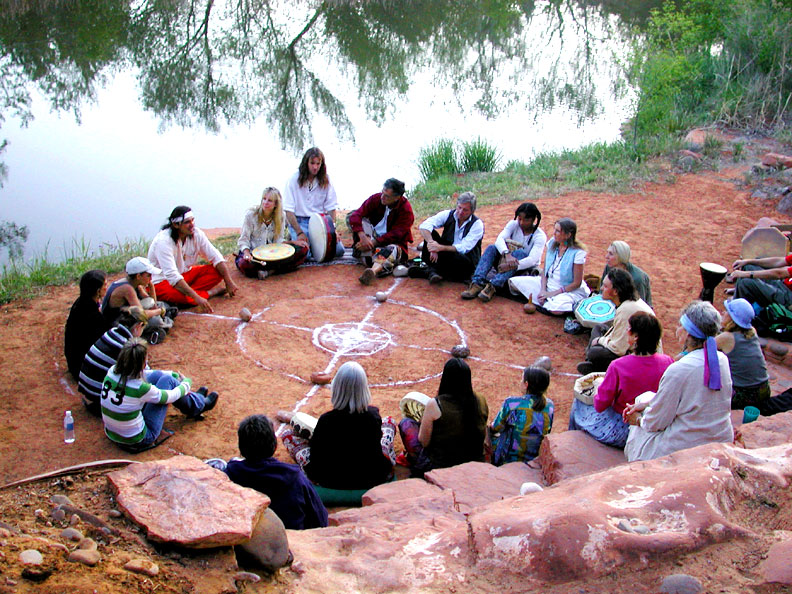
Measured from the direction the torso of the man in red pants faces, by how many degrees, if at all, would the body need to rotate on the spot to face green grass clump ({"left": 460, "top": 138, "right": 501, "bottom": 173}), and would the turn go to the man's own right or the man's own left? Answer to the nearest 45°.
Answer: approximately 90° to the man's own left

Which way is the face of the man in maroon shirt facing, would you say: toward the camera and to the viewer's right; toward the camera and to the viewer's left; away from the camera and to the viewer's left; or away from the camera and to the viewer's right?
toward the camera and to the viewer's left

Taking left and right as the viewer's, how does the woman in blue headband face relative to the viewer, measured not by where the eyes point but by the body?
facing away from the viewer and to the left of the viewer

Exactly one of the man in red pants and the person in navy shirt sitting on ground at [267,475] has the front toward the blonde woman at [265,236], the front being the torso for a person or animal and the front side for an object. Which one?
the person in navy shirt sitting on ground

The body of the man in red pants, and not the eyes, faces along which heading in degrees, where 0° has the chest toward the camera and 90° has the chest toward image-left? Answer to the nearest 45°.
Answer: approximately 315°

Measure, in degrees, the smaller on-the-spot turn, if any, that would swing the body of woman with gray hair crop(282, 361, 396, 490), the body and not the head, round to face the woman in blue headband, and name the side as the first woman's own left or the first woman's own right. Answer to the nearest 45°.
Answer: approximately 90° to the first woman's own right

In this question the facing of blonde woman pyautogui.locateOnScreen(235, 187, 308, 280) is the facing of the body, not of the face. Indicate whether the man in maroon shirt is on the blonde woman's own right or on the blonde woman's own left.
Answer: on the blonde woman's own left

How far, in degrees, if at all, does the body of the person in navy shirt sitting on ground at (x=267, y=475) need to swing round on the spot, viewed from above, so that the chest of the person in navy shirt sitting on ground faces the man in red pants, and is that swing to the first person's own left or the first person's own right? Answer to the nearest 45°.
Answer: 0° — they already face them

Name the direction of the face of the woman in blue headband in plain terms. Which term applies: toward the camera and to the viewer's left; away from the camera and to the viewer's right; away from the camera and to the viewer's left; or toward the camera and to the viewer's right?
away from the camera and to the viewer's left

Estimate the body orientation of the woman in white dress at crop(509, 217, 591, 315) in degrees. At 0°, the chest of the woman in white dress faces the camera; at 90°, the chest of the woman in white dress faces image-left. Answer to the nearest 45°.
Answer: approximately 45°

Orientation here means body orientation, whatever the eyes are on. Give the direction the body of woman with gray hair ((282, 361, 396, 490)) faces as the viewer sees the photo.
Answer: away from the camera

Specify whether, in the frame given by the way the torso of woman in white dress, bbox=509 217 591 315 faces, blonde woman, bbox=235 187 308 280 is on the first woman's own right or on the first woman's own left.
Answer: on the first woman's own right

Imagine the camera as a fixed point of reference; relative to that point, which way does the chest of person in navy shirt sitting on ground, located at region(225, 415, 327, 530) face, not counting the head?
away from the camera
